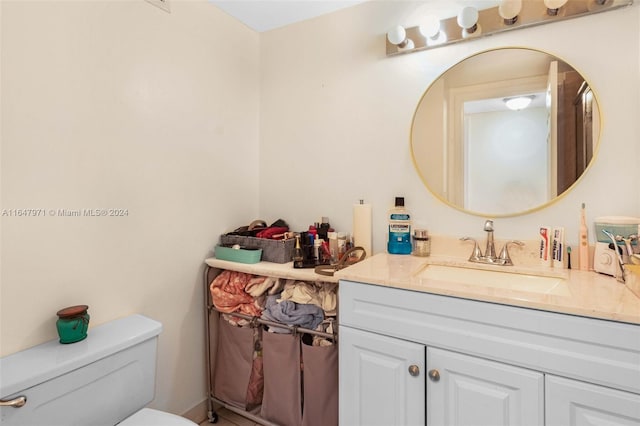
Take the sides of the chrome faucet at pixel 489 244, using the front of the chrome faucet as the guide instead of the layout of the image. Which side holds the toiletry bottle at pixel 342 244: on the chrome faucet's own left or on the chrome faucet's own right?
on the chrome faucet's own right

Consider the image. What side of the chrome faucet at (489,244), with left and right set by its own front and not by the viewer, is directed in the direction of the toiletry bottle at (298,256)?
right

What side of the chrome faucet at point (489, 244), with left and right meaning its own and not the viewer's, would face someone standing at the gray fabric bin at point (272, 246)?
right

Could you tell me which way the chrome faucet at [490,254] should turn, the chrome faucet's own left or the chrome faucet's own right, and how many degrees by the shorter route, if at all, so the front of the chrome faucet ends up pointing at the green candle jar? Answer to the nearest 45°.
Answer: approximately 45° to the chrome faucet's own right

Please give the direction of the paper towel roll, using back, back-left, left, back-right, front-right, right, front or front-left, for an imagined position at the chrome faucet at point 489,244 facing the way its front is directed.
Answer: right

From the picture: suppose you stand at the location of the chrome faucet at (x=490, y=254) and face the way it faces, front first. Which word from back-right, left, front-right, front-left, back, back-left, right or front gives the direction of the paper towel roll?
right

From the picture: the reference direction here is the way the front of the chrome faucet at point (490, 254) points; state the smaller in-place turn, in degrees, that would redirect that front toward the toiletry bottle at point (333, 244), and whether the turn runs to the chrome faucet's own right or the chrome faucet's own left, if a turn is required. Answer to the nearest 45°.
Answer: approximately 90° to the chrome faucet's own right

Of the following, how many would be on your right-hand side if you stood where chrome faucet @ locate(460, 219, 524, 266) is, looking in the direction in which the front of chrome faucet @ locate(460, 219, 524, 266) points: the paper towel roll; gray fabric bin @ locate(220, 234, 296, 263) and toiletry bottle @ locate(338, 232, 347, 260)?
3

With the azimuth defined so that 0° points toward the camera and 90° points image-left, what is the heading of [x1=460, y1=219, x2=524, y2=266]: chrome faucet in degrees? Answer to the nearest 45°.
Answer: approximately 0°
